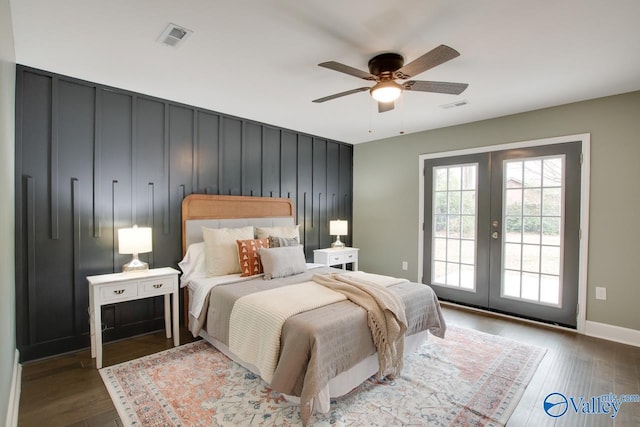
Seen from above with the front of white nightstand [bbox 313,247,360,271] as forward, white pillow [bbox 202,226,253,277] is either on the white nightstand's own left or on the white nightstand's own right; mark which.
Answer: on the white nightstand's own right

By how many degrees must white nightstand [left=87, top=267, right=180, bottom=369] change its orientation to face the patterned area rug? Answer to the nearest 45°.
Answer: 0° — it already faces it

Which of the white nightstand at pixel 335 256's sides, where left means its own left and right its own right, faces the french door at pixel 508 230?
front

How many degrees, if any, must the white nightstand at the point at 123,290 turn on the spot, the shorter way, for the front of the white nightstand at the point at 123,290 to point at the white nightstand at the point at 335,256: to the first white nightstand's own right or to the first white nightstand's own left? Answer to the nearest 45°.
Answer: approximately 45° to the first white nightstand's own left

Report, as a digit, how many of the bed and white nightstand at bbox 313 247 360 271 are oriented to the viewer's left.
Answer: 0

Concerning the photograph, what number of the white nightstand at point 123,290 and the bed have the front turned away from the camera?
0

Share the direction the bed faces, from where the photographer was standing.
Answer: facing the viewer and to the right of the viewer

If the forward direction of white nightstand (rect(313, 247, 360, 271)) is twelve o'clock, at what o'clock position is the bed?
The bed is roughly at 2 o'clock from the white nightstand.

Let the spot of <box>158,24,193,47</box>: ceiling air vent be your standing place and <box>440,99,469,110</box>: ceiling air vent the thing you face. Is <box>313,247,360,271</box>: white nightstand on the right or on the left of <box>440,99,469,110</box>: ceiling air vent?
left

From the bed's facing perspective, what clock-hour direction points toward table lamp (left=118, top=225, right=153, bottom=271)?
The table lamp is roughly at 5 o'clock from the bed.

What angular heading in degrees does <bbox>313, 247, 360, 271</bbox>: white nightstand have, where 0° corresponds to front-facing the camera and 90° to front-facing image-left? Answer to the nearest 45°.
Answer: approximately 315°
